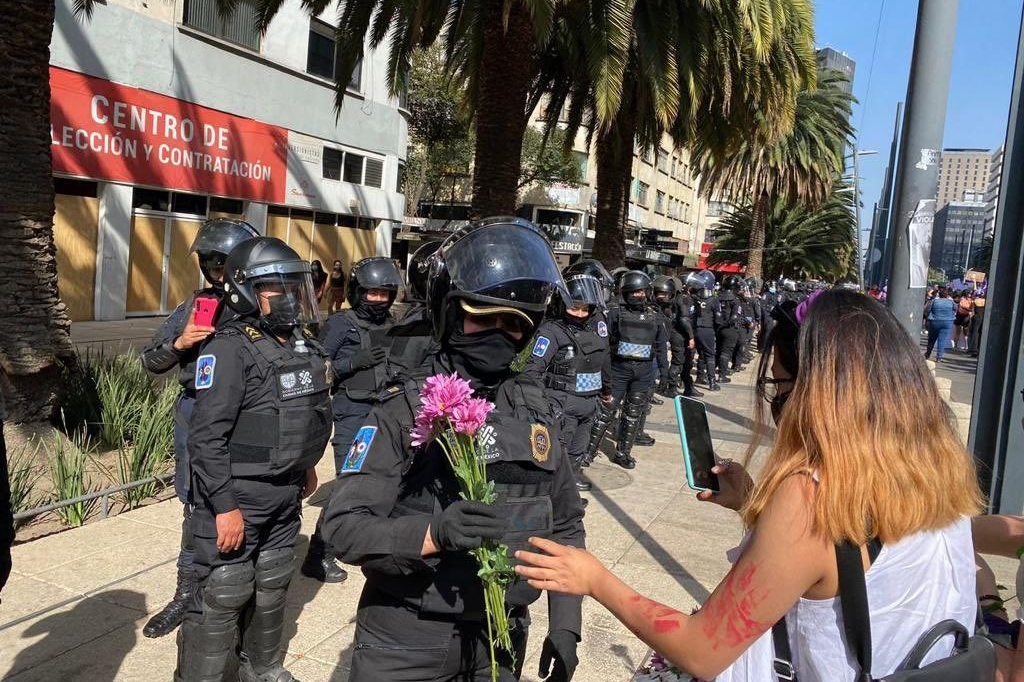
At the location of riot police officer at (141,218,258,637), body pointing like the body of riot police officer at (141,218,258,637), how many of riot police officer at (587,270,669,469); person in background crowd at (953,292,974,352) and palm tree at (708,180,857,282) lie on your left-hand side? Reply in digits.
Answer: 3

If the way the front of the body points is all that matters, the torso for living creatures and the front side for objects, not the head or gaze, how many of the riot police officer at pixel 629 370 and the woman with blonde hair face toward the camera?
1

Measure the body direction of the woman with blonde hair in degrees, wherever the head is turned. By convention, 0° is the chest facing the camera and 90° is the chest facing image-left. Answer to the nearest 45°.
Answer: approximately 135°

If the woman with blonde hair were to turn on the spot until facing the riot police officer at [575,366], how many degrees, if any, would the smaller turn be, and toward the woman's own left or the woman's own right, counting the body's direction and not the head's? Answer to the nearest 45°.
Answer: approximately 45° to the woman's own right

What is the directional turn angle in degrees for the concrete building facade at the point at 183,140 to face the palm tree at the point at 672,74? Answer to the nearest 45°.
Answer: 0° — it already faces it

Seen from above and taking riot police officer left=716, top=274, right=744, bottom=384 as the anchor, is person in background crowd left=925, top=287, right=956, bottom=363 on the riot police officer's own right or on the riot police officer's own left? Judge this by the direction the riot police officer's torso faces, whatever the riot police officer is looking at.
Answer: on the riot police officer's own left

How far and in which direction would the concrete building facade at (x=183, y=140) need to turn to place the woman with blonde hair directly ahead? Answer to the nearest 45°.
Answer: approximately 45° to its right

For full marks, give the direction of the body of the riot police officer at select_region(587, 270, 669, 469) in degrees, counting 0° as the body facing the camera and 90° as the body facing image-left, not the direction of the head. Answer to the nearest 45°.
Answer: approximately 0°
